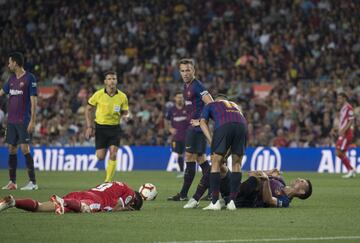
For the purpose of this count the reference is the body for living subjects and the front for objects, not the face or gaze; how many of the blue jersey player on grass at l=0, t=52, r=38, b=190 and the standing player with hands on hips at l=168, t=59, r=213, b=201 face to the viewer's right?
0

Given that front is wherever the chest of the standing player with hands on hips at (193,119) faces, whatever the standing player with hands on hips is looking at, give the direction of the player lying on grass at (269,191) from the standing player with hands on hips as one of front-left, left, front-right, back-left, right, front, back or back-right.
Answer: left

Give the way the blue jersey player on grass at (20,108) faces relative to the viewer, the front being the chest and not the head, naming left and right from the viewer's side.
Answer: facing the viewer and to the left of the viewer
